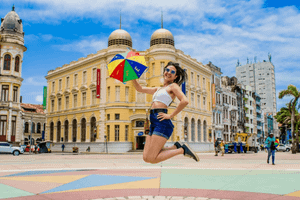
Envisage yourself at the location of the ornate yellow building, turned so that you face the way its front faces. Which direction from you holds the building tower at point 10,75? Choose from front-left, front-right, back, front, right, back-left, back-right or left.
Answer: right

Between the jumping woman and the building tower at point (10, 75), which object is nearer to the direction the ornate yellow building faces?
the jumping woman

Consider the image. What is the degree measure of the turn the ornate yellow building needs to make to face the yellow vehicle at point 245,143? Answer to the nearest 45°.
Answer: approximately 90° to its left

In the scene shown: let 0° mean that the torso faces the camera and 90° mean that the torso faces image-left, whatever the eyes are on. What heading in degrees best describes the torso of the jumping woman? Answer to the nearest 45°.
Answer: approximately 45°

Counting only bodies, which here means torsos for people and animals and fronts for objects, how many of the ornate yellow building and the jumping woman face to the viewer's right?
0

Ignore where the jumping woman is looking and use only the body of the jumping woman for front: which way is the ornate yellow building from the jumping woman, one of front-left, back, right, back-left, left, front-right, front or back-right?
back-right

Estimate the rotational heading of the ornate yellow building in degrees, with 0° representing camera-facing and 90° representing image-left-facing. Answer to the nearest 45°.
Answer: approximately 0°

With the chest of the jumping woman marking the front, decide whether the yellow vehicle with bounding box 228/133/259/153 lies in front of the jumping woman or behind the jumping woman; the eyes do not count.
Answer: behind

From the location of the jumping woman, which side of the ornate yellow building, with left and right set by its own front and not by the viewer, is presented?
front

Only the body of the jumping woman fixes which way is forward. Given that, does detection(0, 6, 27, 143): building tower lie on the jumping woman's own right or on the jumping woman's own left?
on the jumping woman's own right
